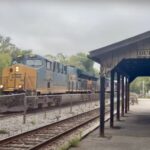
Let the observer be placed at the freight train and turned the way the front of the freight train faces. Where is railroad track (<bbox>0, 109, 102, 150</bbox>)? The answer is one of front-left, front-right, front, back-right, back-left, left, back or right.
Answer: front-left
